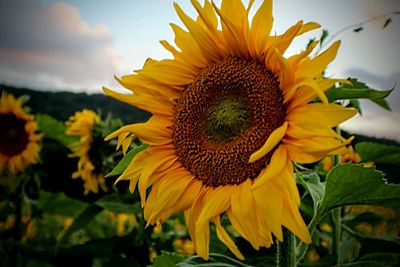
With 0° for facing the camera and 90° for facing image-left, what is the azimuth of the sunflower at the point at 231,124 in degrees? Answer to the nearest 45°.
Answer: approximately 0°

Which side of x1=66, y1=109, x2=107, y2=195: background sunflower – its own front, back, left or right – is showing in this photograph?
left

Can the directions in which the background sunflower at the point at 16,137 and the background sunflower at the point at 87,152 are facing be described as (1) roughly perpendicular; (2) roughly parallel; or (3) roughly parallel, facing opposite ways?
roughly perpendicular

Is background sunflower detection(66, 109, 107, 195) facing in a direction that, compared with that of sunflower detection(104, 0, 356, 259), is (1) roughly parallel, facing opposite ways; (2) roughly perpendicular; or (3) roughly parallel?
roughly perpendicular

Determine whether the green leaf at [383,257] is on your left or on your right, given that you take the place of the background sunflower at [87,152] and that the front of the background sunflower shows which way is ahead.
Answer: on your left
